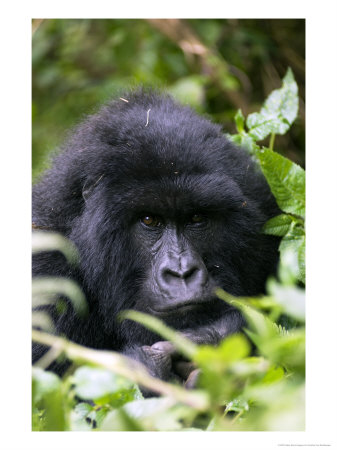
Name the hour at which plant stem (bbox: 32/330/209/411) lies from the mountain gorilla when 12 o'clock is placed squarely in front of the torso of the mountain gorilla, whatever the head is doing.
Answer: The plant stem is roughly at 12 o'clock from the mountain gorilla.

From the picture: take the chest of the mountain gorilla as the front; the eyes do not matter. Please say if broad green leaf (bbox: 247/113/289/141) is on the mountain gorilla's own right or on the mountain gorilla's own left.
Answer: on the mountain gorilla's own left

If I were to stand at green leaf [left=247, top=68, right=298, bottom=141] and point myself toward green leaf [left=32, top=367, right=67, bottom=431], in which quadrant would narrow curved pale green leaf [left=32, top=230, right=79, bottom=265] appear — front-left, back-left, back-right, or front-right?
front-right

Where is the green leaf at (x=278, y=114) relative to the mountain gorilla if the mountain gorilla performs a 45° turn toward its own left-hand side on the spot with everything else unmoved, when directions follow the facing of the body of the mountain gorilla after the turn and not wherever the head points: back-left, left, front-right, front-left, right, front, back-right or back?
left

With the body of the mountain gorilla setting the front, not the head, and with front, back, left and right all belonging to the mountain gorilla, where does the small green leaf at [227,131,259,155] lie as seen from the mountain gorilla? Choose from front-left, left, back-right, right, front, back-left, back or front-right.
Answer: back-left

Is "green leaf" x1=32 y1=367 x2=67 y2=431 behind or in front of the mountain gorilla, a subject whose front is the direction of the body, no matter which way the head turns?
in front

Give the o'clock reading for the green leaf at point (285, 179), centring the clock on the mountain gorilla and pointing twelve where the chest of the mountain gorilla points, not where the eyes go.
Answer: The green leaf is roughly at 9 o'clock from the mountain gorilla.

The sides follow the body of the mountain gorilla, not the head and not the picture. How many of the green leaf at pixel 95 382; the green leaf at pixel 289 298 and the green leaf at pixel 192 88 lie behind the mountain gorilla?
1

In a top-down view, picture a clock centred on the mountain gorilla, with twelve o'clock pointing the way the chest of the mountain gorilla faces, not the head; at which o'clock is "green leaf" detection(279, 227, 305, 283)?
The green leaf is roughly at 9 o'clock from the mountain gorilla.

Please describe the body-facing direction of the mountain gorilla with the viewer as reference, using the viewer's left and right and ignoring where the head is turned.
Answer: facing the viewer

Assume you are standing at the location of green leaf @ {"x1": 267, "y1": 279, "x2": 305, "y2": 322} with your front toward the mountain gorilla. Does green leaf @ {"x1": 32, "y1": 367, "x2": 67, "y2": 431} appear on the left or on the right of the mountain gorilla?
left

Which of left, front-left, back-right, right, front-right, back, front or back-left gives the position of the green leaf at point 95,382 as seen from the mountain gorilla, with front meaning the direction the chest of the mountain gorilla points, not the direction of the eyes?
front
